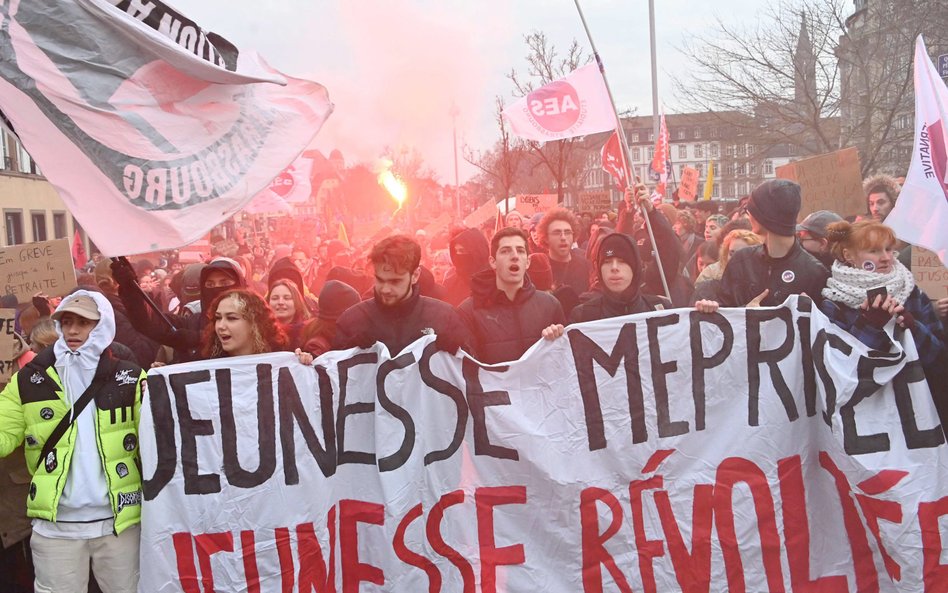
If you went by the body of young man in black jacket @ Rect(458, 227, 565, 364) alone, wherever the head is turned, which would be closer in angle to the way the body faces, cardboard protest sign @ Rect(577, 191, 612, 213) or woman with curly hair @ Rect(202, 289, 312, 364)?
the woman with curly hair

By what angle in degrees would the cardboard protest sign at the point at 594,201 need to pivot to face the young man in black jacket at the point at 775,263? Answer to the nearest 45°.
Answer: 0° — it already faces them

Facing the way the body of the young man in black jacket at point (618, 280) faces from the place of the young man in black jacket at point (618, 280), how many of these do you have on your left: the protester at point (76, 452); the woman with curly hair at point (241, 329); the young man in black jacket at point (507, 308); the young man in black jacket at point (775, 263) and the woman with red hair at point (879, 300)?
2

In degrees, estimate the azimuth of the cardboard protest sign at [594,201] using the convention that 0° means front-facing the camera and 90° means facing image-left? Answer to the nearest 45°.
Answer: approximately 0°

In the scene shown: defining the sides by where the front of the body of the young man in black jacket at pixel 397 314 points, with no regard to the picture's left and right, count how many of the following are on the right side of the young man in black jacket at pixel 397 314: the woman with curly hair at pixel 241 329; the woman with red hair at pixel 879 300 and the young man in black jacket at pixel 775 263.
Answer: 1

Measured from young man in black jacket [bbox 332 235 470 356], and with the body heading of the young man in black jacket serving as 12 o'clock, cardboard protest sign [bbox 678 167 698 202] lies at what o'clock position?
The cardboard protest sign is roughly at 7 o'clock from the young man in black jacket.
